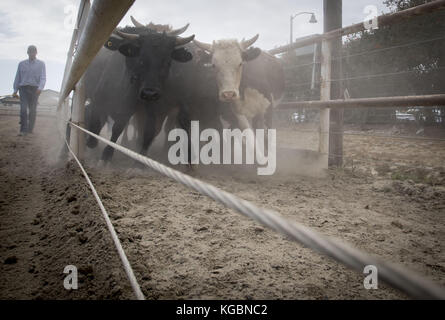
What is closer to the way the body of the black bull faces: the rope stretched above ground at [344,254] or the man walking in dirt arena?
the rope stretched above ground

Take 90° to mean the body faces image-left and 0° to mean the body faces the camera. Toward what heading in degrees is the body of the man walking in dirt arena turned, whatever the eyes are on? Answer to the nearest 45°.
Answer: approximately 0°

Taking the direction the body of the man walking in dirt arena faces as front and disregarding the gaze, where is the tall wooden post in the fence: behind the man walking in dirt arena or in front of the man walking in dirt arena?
in front

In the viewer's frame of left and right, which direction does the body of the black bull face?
facing the viewer and to the right of the viewer

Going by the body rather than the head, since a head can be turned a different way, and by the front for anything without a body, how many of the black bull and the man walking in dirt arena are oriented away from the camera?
0

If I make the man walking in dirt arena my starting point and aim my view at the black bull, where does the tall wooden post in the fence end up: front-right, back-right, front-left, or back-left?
front-left

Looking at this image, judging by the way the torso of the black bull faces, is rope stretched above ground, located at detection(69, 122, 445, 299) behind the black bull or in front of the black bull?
in front

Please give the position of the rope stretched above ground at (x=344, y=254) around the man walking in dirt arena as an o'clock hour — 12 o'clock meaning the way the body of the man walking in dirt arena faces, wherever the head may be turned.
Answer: The rope stretched above ground is roughly at 12 o'clock from the man walking in dirt arena.

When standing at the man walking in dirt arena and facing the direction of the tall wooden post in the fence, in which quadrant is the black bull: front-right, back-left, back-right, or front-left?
front-right

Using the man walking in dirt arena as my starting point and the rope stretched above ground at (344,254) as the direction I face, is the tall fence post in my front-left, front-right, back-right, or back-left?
front-left

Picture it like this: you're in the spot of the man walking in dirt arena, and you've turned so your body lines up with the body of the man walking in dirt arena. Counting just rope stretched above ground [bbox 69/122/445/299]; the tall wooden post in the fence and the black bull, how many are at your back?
0

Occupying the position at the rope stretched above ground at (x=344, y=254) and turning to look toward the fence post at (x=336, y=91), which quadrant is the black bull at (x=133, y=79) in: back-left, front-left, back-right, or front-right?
front-left

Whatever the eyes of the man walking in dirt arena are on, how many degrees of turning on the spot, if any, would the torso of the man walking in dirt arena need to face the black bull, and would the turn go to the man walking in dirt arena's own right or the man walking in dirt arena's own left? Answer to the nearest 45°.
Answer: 0° — they already face it

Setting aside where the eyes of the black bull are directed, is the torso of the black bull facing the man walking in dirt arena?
no
